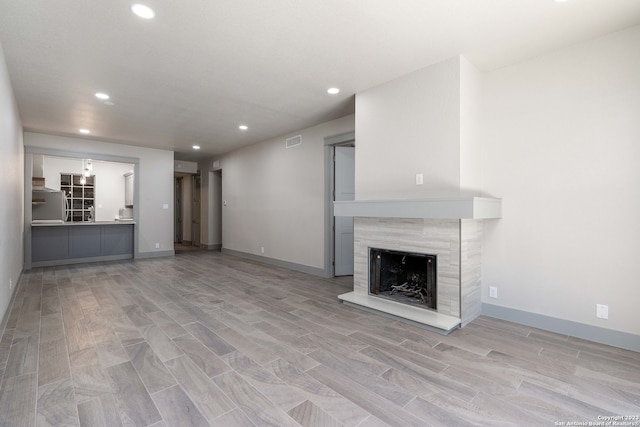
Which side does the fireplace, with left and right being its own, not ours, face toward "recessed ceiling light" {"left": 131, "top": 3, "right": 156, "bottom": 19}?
front

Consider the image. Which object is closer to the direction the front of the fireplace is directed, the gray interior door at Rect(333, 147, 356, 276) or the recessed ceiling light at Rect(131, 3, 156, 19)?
the recessed ceiling light

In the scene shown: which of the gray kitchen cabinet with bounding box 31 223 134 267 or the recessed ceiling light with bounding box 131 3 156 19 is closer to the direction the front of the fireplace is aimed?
the recessed ceiling light

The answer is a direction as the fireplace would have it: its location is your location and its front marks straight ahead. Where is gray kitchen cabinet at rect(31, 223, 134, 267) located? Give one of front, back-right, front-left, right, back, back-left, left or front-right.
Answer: front-right

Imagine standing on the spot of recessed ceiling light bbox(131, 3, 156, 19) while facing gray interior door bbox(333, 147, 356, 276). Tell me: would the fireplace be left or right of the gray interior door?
right

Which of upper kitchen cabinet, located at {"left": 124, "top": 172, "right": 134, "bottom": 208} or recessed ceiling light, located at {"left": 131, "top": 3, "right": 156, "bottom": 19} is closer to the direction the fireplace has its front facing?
the recessed ceiling light

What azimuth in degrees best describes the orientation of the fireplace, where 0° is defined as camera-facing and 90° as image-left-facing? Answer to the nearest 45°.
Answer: approximately 45°

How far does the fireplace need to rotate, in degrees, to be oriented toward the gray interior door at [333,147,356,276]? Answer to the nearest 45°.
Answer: approximately 90° to its right

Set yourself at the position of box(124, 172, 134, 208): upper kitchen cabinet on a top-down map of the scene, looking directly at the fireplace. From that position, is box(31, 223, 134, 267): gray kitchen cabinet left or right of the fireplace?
right
